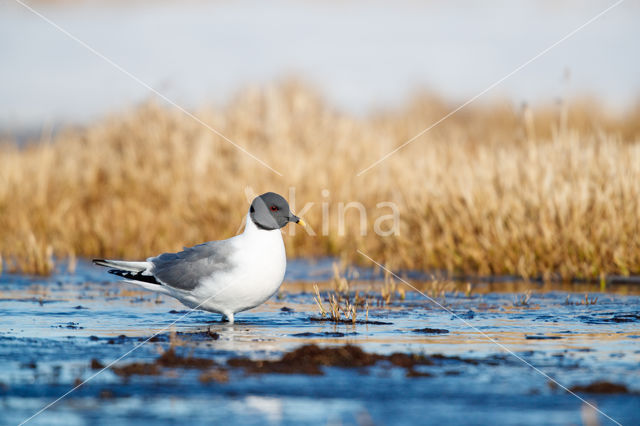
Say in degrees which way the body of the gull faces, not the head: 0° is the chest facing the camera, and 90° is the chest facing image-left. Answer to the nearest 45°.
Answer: approximately 270°

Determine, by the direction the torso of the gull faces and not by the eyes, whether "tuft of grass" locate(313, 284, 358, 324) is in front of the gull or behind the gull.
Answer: in front
